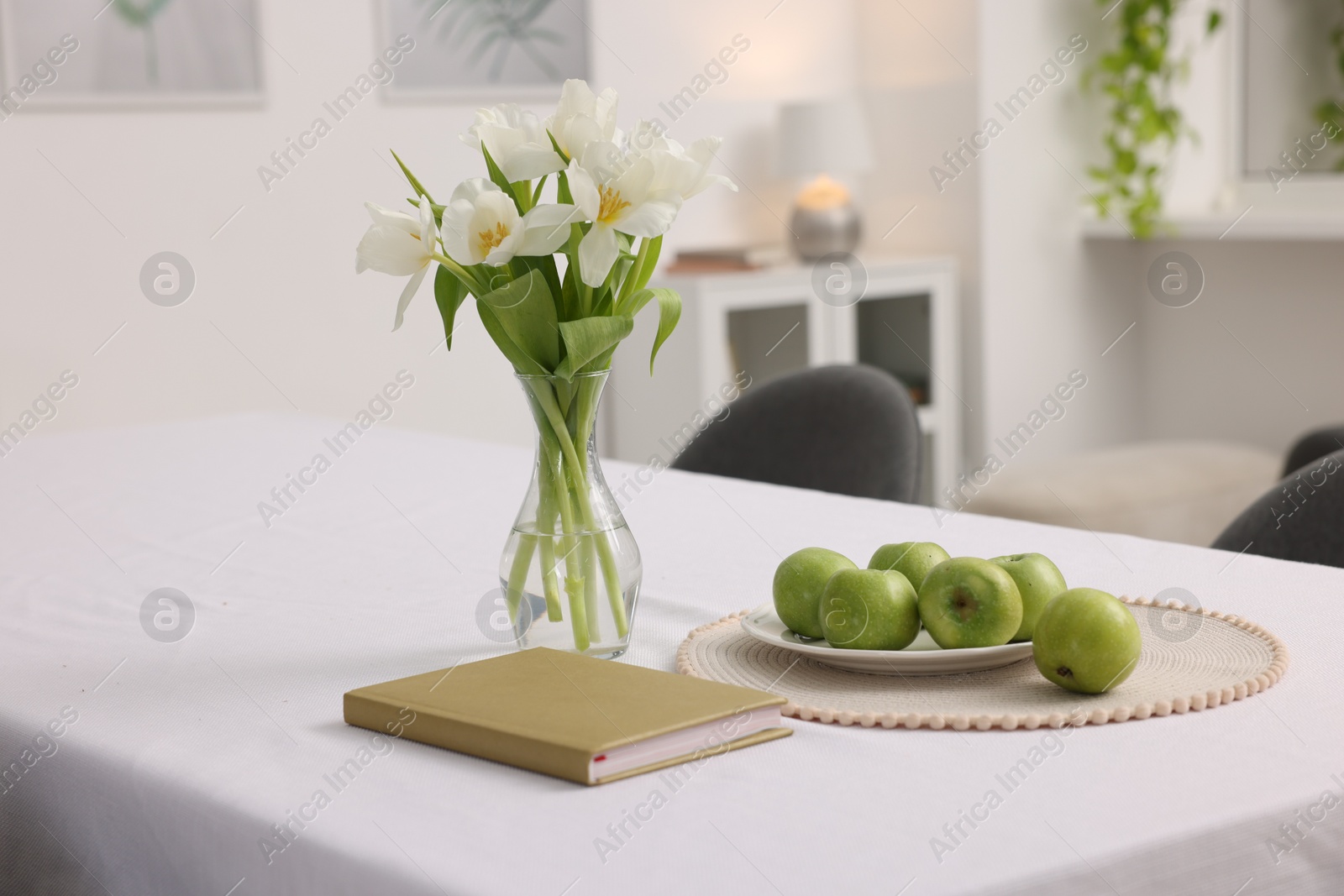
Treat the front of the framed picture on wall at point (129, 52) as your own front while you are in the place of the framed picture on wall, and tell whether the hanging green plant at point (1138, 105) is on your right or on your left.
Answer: on your left

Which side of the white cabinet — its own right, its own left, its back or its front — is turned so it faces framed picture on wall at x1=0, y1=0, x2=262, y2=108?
right

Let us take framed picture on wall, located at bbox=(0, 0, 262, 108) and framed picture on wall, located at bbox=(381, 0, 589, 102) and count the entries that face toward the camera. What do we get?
2

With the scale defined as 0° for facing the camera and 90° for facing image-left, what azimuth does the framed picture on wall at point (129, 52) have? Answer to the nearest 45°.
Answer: approximately 0°
